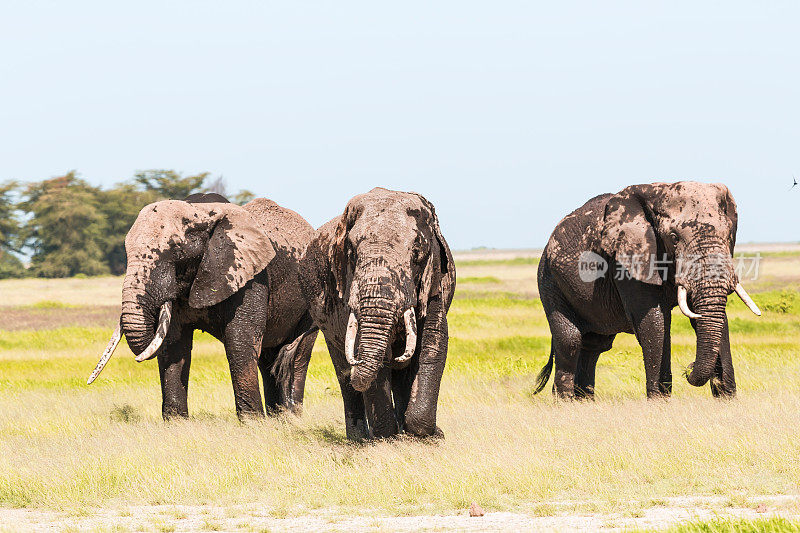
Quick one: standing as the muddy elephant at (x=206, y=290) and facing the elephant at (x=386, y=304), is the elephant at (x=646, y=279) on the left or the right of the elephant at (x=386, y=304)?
left

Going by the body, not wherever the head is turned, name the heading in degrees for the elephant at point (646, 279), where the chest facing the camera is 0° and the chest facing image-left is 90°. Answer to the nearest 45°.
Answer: approximately 315°

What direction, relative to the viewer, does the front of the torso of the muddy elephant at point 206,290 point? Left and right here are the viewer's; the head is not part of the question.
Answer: facing the viewer and to the left of the viewer

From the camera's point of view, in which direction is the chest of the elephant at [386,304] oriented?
toward the camera

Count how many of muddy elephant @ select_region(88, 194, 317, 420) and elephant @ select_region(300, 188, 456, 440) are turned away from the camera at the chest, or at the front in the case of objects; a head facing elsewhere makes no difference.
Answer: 0

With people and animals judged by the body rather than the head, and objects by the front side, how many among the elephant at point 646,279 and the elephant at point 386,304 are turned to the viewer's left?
0

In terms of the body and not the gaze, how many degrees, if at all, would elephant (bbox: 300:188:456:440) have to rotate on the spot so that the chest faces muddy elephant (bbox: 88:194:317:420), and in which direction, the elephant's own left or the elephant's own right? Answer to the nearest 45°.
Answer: approximately 135° to the elephant's own right

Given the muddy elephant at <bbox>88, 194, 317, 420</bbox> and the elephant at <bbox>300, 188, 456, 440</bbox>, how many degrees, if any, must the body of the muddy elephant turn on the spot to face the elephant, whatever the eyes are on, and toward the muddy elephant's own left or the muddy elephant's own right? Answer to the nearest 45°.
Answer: approximately 90° to the muddy elephant's own left

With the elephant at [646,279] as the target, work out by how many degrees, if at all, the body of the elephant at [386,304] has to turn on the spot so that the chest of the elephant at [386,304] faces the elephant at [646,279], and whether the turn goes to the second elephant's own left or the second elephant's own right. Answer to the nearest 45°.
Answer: approximately 135° to the second elephant's own left
